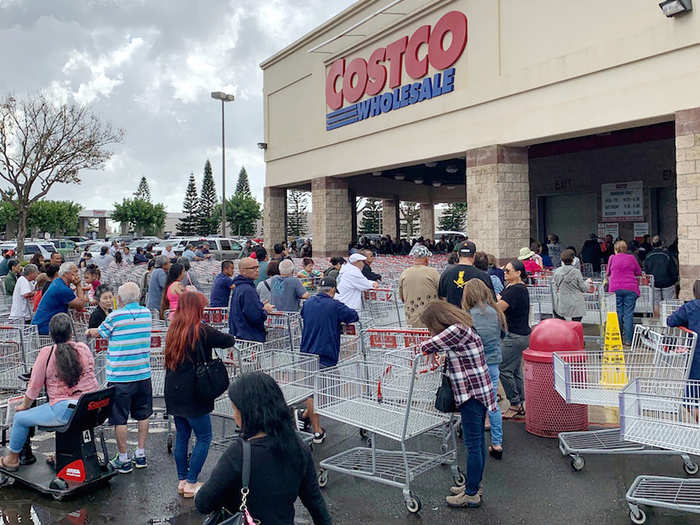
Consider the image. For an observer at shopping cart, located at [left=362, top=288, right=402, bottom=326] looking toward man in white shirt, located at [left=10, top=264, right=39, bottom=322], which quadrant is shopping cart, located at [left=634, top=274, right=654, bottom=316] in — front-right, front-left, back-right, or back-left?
back-right

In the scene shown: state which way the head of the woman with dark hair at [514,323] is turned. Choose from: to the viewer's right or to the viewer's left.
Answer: to the viewer's left

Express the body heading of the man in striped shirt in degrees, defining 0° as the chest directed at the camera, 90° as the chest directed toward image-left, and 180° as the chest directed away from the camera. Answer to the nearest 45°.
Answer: approximately 135°

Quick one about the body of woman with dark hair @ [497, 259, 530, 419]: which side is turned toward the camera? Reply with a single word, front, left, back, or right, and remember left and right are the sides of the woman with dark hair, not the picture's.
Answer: left

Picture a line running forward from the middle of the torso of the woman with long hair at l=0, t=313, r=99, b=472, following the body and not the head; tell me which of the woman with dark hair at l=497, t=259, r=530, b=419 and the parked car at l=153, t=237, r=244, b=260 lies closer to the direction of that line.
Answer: the parked car

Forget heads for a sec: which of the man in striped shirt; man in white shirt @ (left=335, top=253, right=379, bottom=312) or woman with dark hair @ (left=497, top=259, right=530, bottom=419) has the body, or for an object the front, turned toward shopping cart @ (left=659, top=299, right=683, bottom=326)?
the man in white shirt

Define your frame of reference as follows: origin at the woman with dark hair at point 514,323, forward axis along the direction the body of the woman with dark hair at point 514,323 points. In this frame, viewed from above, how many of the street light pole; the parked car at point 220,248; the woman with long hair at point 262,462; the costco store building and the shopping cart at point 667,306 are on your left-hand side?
1

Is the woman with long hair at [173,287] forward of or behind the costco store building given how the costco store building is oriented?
forward

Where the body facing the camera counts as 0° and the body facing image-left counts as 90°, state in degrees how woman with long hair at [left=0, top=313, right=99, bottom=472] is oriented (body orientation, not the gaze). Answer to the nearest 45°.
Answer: approximately 135°

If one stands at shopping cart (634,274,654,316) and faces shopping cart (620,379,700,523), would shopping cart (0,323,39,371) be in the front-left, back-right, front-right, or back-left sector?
front-right

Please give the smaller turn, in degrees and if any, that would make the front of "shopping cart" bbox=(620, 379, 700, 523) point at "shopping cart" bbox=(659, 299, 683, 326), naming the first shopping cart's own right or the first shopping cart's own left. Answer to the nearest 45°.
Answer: approximately 90° to the first shopping cart's own right
